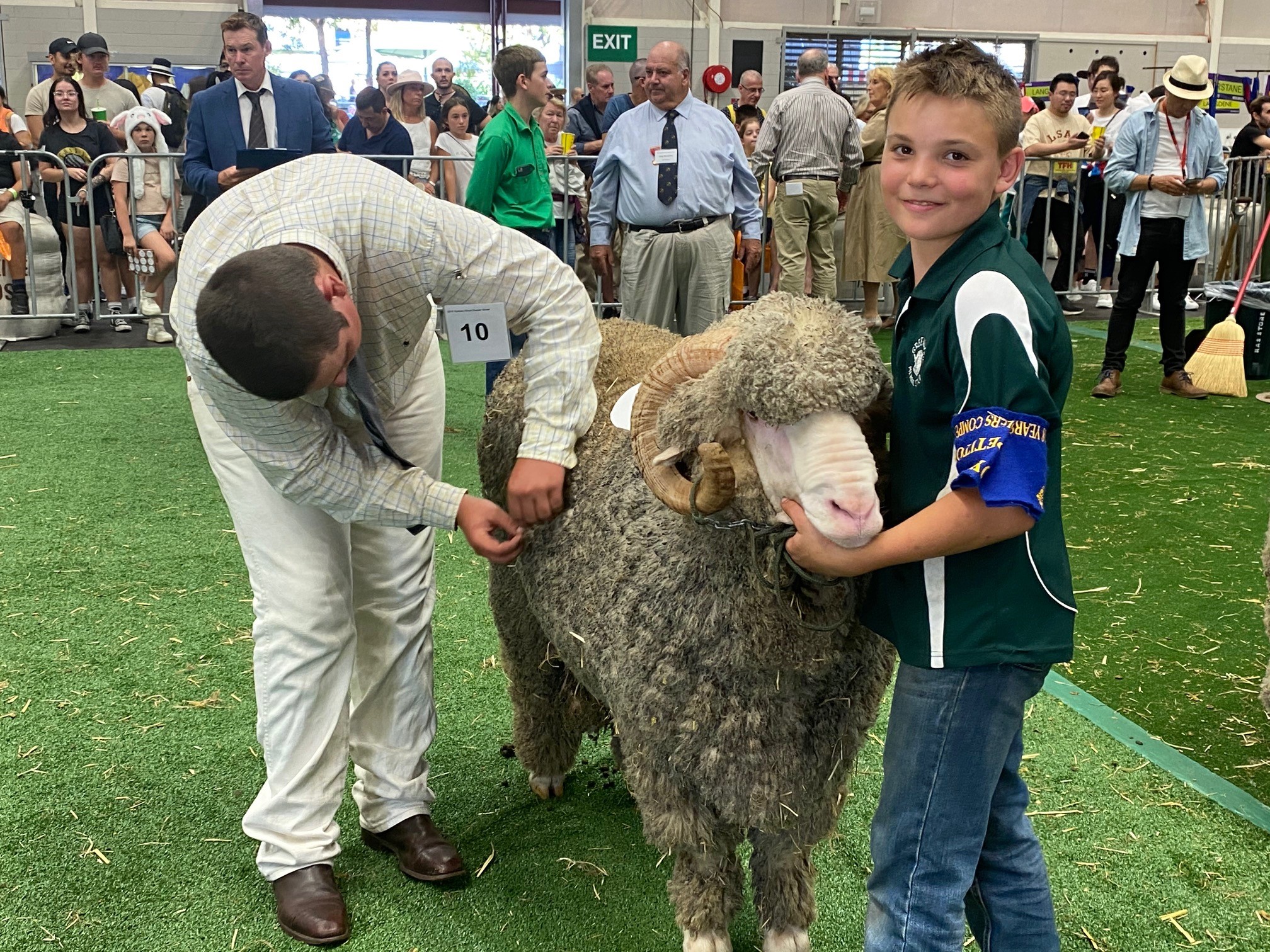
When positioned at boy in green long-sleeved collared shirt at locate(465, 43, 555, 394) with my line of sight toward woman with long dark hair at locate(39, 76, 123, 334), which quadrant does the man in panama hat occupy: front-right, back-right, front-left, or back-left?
back-right

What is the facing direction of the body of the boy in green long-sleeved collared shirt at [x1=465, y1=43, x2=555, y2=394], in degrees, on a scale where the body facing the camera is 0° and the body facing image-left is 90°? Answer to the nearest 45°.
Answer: approximately 315°

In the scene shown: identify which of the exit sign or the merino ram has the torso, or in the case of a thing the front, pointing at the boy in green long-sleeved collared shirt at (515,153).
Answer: the exit sign

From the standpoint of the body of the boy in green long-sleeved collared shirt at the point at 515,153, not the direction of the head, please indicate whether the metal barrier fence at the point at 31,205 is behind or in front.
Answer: behind

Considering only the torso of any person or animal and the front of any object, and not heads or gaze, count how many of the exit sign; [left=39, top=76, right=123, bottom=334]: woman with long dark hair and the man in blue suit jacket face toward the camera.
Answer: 3

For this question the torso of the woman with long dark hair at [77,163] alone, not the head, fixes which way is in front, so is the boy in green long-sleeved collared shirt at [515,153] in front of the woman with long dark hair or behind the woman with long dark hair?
in front

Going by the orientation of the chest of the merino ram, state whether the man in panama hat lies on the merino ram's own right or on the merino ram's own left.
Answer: on the merino ram's own left

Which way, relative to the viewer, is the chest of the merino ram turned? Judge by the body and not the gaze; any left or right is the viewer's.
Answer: facing the viewer and to the right of the viewer
